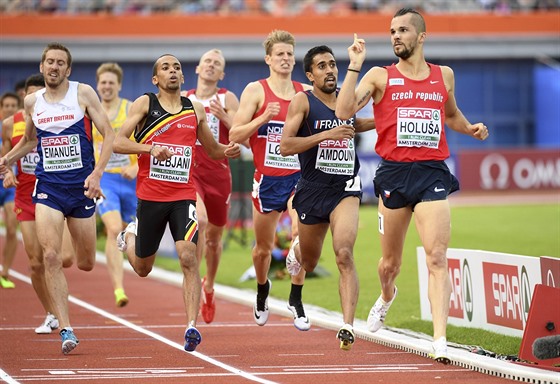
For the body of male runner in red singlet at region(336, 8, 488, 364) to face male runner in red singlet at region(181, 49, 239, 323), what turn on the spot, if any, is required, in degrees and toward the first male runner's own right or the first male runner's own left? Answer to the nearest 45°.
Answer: approximately 135° to the first male runner's own right

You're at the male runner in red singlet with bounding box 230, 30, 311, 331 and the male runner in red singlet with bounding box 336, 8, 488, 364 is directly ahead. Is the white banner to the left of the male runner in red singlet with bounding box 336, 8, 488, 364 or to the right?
left

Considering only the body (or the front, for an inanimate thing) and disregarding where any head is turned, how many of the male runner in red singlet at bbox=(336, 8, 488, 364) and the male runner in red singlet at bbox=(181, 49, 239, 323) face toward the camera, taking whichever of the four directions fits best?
2

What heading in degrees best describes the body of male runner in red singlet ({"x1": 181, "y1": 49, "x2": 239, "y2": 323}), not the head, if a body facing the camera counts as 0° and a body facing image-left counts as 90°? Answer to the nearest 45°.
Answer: approximately 0°
